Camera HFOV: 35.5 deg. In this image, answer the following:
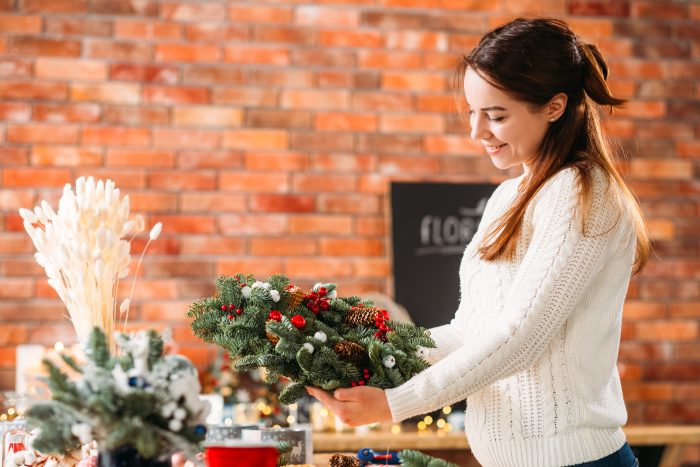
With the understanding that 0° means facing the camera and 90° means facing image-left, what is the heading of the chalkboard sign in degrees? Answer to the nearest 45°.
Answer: approximately 0°

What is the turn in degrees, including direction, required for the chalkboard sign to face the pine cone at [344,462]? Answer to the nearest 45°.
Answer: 0° — it already faces it

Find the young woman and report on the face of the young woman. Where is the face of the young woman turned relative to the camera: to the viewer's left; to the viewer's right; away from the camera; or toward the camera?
to the viewer's left

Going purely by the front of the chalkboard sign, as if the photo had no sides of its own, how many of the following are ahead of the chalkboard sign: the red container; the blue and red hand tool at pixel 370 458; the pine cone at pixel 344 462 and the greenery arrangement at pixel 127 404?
4

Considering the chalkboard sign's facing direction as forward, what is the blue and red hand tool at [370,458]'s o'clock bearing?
The blue and red hand tool is roughly at 12 o'clock from the chalkboard sign.

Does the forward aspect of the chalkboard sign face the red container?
yes

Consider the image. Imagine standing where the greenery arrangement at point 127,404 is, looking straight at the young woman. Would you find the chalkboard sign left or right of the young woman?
left

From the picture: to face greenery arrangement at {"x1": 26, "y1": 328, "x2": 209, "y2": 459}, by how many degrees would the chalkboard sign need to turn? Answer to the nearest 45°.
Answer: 0° — it already faces it

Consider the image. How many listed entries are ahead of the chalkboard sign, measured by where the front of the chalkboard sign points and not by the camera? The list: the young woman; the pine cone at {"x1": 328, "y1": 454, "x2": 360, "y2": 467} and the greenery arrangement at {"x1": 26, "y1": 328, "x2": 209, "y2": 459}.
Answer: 3

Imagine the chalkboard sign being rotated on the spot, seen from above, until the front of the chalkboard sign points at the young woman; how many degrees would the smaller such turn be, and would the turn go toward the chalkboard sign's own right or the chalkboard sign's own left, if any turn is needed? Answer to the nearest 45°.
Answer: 0° — it already faces them
